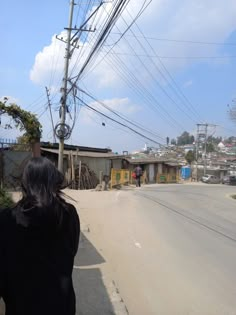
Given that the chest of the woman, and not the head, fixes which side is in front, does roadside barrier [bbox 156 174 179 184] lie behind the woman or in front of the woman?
in front

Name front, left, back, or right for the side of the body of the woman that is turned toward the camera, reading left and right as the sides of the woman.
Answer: back

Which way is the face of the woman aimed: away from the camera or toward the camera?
away from the camera

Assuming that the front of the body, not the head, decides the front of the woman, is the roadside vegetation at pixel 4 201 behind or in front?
in front

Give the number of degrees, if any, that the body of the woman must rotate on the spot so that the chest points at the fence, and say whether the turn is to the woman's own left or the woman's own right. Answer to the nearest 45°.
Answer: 0° — they already face it
